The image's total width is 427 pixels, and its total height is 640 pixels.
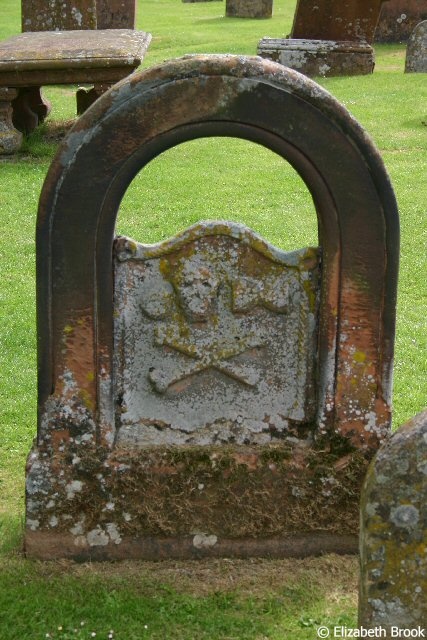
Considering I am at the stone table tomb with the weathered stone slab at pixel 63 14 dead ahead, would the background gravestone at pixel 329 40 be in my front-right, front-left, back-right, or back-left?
front-right

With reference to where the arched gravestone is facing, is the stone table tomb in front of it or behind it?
behind

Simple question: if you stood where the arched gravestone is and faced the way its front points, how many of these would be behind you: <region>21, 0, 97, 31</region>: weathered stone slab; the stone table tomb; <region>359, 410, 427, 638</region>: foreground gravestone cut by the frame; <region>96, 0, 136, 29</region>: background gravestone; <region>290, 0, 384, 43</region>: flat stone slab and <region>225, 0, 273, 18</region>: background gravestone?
5

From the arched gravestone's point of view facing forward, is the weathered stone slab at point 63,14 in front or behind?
behind

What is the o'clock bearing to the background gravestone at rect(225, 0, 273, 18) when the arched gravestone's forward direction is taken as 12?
The background gravestone is roughly at 6 o'clock from the arched gravestone.

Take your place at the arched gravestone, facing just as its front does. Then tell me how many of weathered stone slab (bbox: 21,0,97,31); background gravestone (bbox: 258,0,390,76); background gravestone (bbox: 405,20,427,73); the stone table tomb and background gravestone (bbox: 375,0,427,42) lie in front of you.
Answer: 0

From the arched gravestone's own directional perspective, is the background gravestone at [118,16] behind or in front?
behind

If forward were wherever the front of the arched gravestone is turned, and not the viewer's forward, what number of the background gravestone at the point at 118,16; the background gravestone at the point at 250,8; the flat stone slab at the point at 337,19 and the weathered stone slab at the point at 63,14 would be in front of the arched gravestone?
0

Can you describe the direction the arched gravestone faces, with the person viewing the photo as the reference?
facing the viewer

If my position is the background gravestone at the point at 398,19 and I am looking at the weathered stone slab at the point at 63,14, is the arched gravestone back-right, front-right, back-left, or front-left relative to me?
front-left

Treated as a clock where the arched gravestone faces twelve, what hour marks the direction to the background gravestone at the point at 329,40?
The background gravestone is roughly at 6 o'clock from the arched gravestone.

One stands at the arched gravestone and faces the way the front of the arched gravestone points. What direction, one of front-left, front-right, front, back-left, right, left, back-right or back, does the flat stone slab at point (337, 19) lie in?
back

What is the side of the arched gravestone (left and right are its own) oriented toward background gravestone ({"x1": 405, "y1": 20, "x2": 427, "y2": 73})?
back

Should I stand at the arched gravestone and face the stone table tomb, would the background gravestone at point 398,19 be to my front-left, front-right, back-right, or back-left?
front-right

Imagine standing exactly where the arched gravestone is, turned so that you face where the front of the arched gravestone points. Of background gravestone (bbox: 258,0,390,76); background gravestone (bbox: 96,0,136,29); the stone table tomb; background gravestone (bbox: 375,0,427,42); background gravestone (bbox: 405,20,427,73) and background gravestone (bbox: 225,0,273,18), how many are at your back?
6

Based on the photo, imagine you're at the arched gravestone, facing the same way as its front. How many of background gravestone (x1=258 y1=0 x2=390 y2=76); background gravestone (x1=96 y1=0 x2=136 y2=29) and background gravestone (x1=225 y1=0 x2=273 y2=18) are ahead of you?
0
